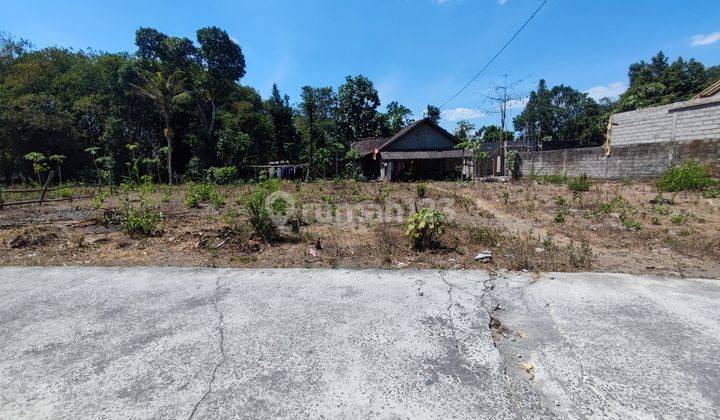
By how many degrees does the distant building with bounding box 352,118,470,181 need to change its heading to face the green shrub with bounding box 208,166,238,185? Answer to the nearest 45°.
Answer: approximately 90° to its right

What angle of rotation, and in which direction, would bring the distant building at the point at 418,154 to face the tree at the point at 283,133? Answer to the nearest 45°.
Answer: approximately 90° to its right

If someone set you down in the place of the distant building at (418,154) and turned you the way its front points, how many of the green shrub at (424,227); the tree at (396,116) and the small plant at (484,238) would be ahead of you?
2

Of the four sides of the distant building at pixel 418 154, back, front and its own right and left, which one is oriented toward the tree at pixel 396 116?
back

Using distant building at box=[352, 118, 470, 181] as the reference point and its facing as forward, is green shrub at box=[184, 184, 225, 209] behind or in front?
in front

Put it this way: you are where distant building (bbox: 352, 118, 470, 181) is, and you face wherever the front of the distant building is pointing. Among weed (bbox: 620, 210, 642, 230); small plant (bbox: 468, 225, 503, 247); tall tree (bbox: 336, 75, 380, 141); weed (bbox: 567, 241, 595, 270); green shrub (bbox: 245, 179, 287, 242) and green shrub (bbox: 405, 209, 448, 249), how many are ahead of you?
5

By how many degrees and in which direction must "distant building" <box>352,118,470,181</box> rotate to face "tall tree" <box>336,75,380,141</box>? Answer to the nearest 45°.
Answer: approximately 135° to its right

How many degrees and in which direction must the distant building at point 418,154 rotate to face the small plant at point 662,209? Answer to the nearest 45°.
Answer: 0° — it already faces it

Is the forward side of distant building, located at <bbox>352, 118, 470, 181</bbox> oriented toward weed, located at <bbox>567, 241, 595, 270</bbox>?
yes

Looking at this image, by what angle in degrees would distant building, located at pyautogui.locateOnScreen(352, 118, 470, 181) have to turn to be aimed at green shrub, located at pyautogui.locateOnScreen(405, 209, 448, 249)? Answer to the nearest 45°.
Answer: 0° — it already faces it

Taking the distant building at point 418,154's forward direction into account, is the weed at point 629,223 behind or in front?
in front

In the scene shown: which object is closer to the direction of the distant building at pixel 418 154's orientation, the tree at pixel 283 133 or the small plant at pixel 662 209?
the small plant

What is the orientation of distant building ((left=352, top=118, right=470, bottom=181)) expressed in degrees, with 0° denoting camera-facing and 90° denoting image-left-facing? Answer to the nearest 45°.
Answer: approximately 0°

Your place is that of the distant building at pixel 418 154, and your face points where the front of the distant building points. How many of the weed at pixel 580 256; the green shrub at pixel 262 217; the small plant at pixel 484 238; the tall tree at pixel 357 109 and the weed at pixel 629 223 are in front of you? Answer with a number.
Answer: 4

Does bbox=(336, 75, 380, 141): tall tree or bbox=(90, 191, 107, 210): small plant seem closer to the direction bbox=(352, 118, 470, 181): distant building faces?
the small plant
